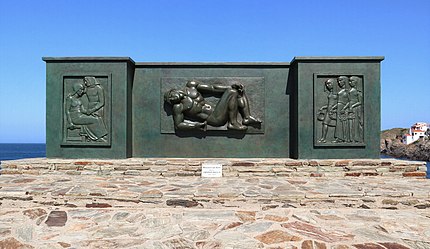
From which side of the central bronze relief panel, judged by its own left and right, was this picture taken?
front

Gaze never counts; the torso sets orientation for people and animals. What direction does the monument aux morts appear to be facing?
toward the camera
